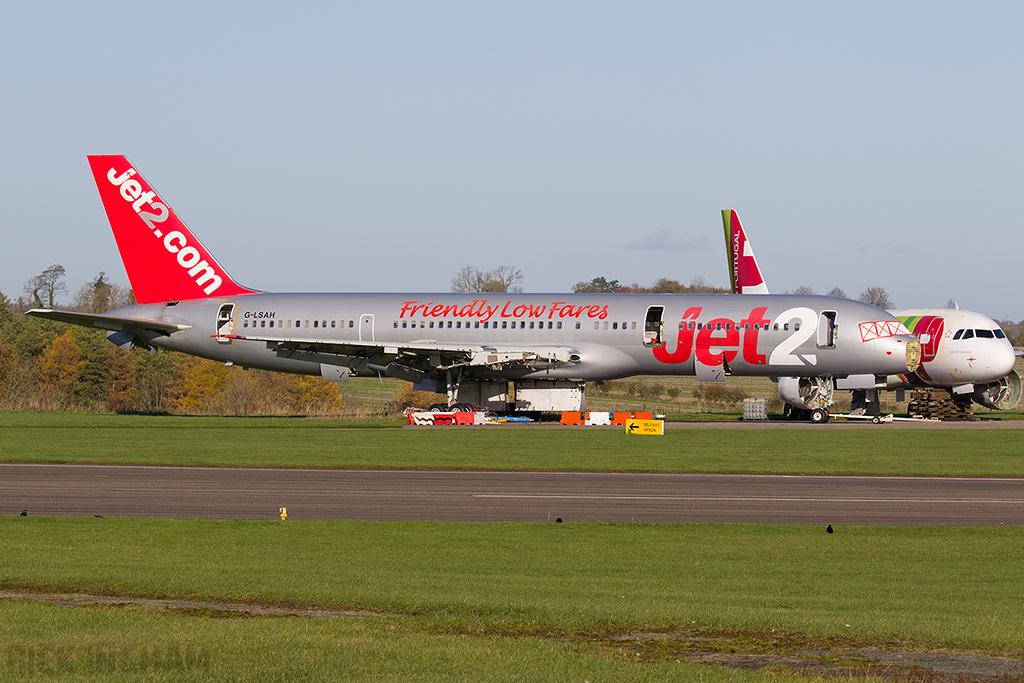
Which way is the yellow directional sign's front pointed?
toward the camera

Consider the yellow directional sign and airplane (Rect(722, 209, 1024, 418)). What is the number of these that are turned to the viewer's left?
0

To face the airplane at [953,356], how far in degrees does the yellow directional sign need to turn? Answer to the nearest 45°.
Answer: approximately 135° to its left

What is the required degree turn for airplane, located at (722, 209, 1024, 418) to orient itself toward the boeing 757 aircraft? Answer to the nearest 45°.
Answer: approximately 135° to its right

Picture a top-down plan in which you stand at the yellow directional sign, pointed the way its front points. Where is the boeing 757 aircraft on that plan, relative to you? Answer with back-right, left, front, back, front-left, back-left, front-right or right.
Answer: back

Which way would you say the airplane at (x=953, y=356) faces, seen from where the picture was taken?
facing the viewer and to the right of the viewer

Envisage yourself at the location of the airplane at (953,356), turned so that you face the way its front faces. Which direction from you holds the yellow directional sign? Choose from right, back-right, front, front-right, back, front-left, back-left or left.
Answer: right
